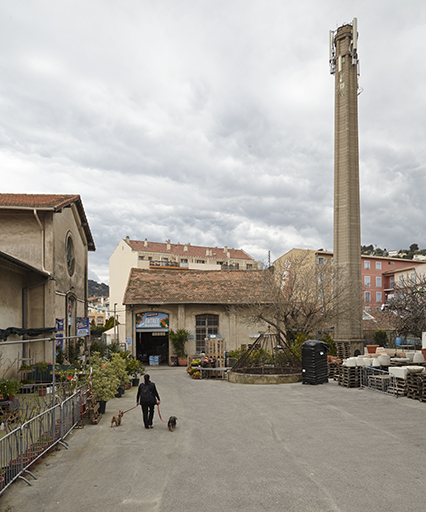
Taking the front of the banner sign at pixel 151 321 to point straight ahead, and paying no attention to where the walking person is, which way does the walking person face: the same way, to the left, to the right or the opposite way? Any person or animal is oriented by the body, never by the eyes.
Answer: the opposite way

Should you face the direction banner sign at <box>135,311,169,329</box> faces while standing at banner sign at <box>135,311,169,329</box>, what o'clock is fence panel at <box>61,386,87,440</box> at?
The fence panel is roughly at 12 o'clock from the banner sign.

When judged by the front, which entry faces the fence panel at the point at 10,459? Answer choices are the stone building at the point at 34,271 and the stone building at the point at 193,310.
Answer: the stone building at the point at 193,310

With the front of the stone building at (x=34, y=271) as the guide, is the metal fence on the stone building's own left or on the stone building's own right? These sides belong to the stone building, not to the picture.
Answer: on the stone building's own right

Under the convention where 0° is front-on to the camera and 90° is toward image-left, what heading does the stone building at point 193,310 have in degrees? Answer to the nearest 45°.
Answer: approximately 0°

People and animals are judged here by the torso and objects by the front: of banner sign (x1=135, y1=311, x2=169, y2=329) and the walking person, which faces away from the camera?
the walking person

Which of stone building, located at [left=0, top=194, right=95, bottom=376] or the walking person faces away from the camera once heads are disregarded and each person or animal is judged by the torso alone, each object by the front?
the walking person

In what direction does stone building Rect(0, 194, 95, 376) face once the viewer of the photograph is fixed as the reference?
facing to the right of the viewer

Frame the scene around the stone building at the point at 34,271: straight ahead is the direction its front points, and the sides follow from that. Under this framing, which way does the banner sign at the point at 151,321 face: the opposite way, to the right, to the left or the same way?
to the right

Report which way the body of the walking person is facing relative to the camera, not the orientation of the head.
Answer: away from the camera

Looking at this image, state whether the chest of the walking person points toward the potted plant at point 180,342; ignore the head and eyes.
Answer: yes

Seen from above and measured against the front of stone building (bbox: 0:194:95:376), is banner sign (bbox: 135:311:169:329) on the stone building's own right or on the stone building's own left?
on the stone building's own left

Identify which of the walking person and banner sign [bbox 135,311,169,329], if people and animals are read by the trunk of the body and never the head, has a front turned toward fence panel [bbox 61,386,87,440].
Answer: the banner sign
